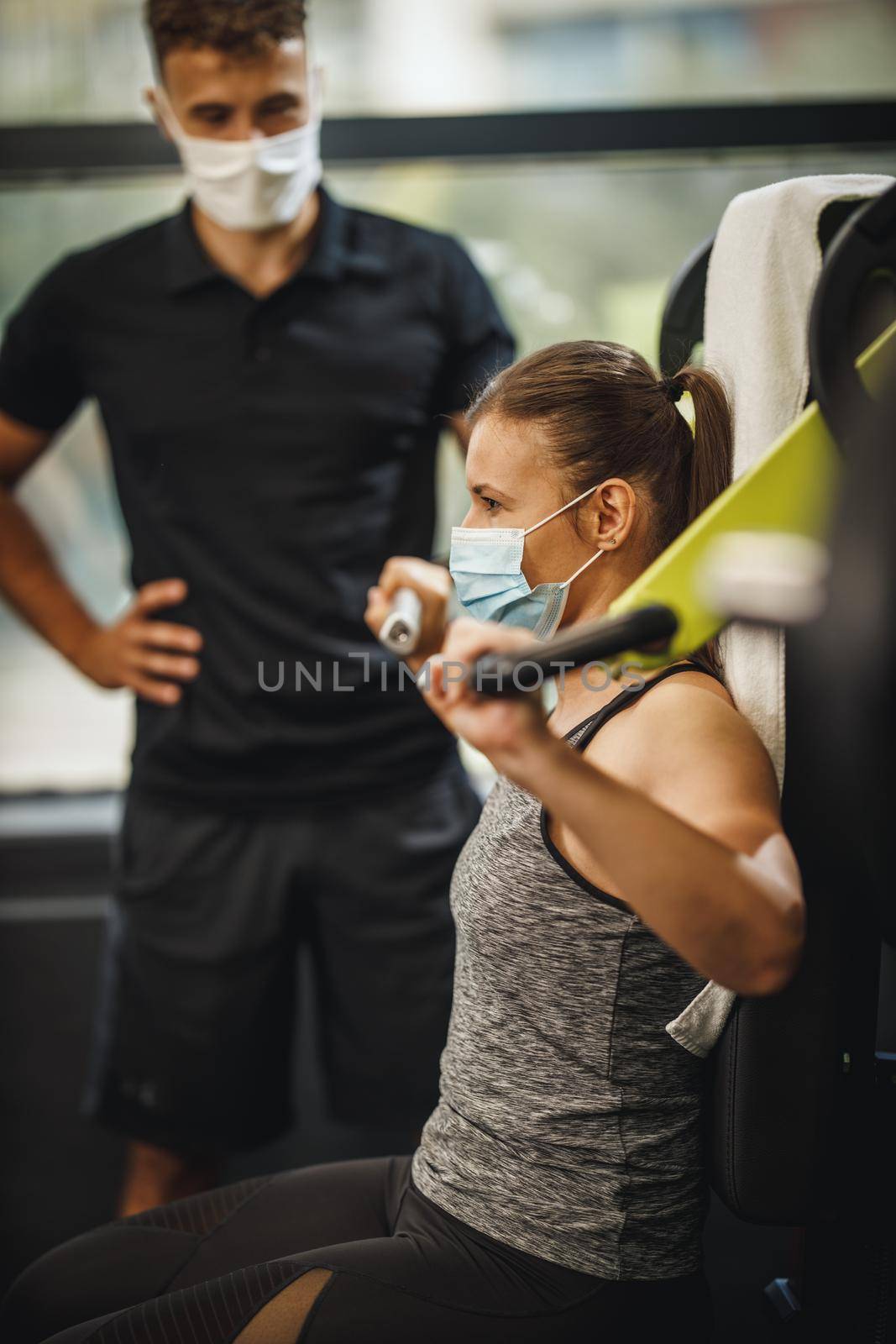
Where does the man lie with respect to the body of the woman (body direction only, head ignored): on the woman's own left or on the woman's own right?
on the woman's own right

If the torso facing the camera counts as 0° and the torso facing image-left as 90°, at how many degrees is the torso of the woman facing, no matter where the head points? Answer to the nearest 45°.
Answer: approximately 90°

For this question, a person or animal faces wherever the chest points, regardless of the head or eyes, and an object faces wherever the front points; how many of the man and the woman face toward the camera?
1

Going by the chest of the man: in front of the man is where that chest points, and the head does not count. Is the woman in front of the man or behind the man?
in front

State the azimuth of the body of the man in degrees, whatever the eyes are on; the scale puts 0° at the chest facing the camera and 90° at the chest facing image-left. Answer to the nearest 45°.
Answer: approximately 0°

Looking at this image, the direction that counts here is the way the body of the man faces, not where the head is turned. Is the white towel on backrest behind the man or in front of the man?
in front

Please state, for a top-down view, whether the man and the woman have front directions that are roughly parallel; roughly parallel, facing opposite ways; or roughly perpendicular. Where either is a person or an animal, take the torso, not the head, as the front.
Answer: roughly perpendicular

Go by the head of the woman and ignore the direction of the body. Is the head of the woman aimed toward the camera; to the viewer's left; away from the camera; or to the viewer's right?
to the viewer's left
